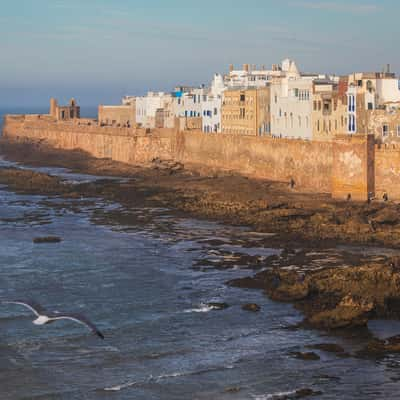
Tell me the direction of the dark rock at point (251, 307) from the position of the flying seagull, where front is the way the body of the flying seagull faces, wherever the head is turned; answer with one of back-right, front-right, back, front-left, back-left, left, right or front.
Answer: back-left

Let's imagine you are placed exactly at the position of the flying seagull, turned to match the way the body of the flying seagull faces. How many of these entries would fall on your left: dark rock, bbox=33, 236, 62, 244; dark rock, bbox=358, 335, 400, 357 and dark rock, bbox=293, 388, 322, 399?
2

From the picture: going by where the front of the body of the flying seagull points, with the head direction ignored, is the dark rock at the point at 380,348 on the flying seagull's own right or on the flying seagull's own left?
on the flying seagull's own left

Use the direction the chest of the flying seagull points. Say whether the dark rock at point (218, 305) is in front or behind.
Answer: behind

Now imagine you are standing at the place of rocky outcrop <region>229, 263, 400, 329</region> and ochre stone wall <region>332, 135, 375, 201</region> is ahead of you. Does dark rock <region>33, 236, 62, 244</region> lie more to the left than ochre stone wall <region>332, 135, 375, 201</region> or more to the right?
left

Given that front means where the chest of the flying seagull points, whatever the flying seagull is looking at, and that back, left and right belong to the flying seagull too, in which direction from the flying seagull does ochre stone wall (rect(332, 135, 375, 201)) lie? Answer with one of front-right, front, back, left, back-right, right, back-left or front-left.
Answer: back

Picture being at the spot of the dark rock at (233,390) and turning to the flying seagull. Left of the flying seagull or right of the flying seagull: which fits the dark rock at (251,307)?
right
